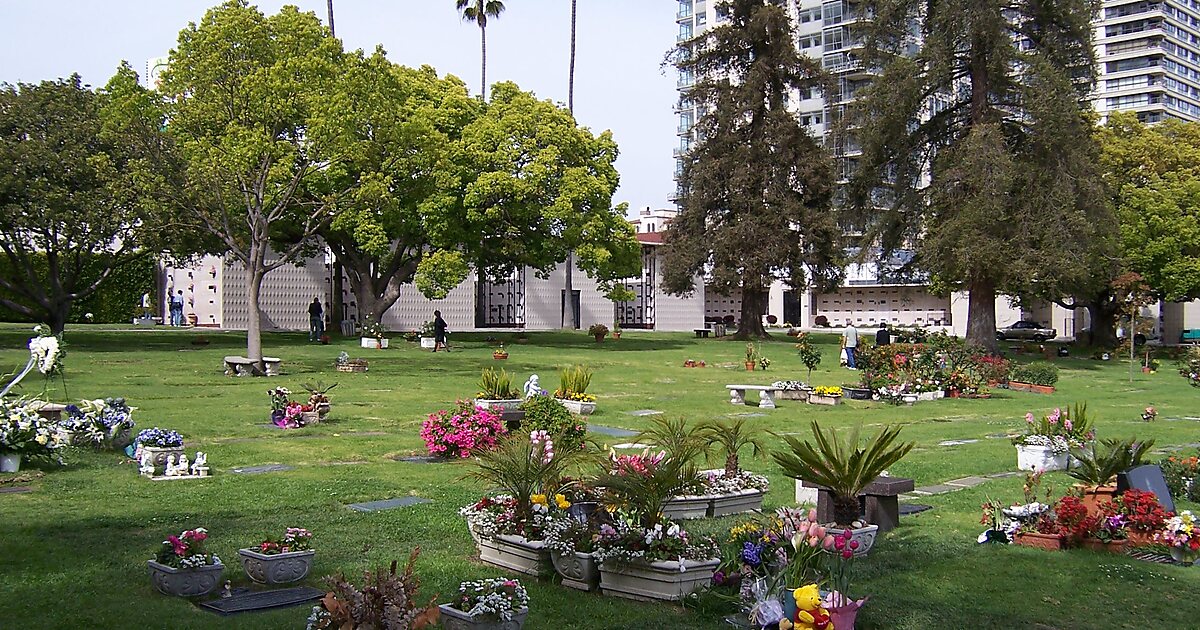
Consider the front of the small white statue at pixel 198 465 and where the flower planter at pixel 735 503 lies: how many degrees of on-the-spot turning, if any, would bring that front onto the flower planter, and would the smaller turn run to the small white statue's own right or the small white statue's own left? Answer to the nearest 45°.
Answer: approximately 45° to the small white statue's own left

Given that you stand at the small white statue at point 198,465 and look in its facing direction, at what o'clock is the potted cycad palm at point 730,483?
The potted cycad palm is roughly at 10 o'clock from the small white statue.

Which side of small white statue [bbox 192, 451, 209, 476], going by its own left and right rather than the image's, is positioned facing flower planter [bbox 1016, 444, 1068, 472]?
left

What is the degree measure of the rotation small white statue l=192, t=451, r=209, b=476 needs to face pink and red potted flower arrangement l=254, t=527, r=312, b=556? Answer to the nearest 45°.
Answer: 0° — it already faces it

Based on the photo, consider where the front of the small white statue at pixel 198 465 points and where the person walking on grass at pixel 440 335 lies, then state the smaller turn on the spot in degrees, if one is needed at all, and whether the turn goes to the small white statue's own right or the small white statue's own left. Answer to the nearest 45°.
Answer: approximately 180°

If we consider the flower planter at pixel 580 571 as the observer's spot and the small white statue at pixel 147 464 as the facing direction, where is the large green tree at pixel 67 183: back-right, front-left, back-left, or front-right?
front-right

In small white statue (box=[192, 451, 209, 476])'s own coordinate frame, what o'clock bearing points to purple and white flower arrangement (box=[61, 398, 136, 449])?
The purple and white flower arrangement is roughly at 5 o'clock from the small white statue.

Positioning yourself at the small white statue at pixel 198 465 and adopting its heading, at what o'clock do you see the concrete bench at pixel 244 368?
The concrete bench is roughly at 6 o'clock from the small white statue.

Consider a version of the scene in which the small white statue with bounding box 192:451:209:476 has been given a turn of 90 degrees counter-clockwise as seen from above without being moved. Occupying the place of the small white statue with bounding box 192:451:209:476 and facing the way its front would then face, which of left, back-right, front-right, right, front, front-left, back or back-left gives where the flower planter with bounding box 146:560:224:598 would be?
right

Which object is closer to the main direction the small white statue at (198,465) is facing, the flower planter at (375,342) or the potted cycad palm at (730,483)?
the potted cycad palm

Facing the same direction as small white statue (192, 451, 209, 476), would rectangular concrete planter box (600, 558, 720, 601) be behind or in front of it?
in front

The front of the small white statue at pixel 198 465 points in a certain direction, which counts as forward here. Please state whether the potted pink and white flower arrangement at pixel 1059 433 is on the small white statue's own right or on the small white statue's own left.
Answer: on the small white statue's own left

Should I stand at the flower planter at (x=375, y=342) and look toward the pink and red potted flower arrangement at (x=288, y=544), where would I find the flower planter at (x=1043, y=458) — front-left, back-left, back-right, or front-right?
front-left

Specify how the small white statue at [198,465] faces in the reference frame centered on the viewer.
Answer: facing the viewer

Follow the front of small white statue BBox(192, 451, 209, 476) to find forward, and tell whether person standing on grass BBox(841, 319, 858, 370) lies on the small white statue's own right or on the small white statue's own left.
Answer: on the small white statue's own left

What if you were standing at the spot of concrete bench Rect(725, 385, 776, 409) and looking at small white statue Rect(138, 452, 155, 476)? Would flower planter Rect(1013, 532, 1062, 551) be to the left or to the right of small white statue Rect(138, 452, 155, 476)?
left

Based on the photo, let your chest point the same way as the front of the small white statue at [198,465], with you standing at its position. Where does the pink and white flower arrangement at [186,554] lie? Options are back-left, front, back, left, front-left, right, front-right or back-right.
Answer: front

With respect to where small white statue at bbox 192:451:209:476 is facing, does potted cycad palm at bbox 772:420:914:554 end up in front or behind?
in front
